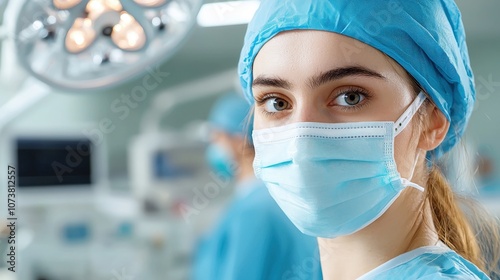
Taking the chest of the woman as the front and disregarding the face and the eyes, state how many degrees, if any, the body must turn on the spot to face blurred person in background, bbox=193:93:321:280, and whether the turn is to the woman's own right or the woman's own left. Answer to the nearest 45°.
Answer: approximately 135° to the woman's own right

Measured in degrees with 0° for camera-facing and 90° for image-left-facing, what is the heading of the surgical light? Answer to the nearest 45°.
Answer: approximately 0°

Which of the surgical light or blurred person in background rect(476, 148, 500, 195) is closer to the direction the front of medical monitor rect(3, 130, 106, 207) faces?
the surgical light

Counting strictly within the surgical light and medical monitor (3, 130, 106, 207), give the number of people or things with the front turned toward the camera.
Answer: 2

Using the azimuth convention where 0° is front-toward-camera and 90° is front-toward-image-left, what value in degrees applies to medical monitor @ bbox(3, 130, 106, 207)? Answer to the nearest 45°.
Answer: approximately 0°

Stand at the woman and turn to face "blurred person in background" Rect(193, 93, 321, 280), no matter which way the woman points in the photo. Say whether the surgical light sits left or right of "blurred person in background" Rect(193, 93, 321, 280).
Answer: left

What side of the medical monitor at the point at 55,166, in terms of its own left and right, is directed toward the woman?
front

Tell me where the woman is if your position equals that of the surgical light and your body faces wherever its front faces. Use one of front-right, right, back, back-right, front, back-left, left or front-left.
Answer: front-left

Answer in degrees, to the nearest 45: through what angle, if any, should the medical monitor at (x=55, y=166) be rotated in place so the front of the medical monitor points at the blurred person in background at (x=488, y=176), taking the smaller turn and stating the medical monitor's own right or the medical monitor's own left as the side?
approximately 90° to the medical monitor's own left
